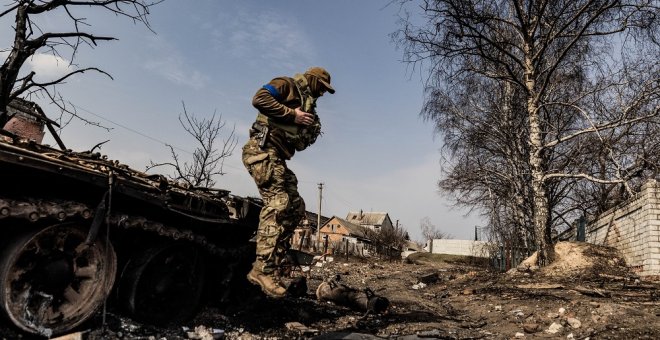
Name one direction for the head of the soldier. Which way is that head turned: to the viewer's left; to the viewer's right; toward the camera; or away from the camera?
to the viewer's right

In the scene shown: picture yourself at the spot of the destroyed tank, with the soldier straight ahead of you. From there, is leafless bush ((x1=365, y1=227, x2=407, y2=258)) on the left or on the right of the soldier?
left

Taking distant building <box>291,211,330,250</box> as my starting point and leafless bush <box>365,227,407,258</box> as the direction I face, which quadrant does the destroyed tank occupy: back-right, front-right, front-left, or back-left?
back-right

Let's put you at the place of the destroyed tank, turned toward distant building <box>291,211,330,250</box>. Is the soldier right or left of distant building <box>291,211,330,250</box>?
right

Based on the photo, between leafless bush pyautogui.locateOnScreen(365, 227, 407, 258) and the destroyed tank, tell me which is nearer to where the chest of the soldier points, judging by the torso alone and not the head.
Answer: the leafless bush

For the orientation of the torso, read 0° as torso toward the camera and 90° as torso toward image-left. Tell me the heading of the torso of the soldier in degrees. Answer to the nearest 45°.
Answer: approximately 270°

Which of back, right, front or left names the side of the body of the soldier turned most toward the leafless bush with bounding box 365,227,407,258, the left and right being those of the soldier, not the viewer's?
left

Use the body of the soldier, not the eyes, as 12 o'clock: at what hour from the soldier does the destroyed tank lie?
The destroyed tank is roughly at 5 o'clock from the soldier.

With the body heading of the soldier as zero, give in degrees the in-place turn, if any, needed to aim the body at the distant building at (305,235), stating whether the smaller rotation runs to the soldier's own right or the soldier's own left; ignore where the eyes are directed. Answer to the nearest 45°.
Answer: approximately 90° to the soldier's own left
